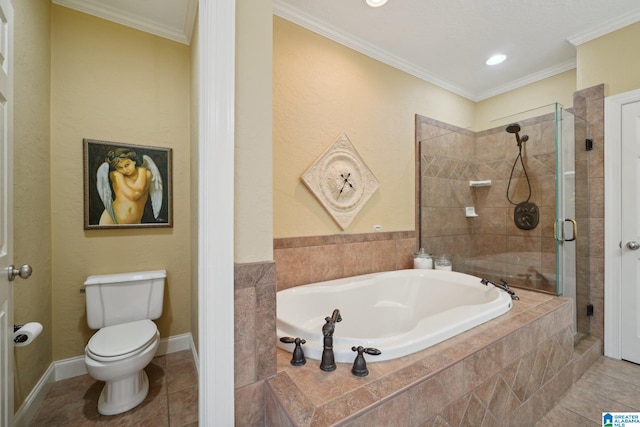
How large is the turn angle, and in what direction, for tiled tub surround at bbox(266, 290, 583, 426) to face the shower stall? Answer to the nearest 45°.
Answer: approximately 135° to its left

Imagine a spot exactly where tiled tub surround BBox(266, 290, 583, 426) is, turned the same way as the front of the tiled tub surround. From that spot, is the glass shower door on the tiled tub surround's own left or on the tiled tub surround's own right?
on the tiled tub surround's own left

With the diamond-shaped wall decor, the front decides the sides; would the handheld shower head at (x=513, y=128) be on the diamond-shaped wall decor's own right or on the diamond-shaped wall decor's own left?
on the diamond-shaped wall decor's own left

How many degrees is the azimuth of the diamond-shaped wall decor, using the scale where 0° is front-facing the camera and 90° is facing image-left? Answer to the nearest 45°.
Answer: approximately 315°

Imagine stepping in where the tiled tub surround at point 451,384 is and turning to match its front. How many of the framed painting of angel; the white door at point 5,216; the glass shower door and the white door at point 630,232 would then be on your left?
2

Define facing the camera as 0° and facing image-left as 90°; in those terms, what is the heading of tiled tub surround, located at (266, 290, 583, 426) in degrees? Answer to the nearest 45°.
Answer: approximately 315°

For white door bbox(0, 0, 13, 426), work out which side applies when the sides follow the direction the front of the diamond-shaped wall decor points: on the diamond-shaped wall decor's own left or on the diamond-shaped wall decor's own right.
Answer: on the diamond-shaped wall decor's own right

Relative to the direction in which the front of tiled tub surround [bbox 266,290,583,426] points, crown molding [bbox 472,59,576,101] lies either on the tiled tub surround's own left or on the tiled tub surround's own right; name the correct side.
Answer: on the tiled tub surround's own left

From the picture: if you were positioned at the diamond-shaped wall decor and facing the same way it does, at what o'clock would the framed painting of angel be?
The framed painting of angel is roughly at 4 o'clock from the diamond-shaped wall decor.

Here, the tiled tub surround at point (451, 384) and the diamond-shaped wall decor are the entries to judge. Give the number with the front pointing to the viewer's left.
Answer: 0

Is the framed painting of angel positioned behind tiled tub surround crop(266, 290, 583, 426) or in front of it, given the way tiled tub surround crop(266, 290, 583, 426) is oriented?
behind
